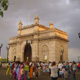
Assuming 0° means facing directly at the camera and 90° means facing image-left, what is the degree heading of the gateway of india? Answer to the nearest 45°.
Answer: approximately 45°
